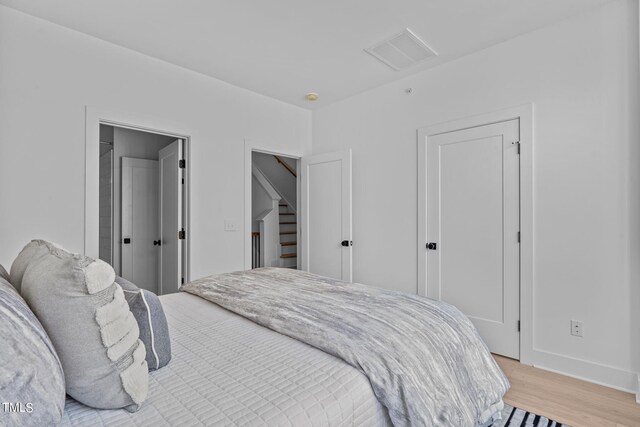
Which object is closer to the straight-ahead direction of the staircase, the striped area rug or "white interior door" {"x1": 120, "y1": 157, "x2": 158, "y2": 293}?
the striped area rug

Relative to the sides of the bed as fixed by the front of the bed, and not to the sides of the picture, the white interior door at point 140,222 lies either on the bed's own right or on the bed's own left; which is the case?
on the bed's own left

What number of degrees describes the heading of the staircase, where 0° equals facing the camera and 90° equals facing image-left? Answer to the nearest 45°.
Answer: approximately 0°

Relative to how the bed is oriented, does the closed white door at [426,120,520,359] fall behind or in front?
in front

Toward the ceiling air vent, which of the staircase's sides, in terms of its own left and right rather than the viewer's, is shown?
front

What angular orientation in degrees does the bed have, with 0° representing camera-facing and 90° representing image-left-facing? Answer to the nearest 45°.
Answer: approximately 225°

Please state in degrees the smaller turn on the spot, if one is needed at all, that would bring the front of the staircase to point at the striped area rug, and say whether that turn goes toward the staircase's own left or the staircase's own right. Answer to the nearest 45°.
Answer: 0° — it already faces it

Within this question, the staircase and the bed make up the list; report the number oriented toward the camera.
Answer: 1

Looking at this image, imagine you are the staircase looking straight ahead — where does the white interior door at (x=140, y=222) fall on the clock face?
The white interior door is roughly at 2 o'clock from the staircase.

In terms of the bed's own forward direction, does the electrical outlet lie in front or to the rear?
in front

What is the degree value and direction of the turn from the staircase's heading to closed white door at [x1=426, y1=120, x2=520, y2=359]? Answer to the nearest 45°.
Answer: approximately 45° to its left
